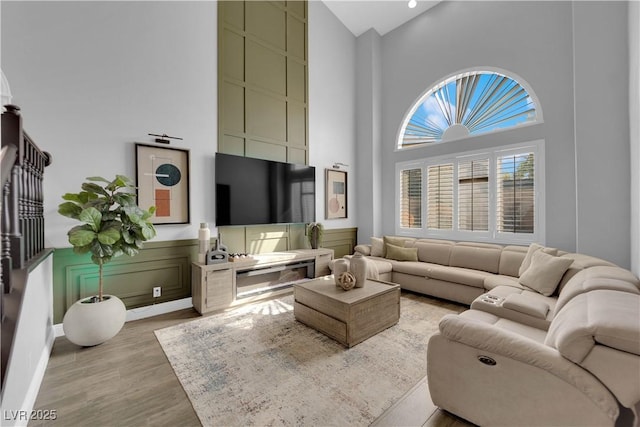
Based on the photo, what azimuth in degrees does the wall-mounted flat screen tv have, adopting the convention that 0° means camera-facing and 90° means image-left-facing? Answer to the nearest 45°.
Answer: approximately 315°

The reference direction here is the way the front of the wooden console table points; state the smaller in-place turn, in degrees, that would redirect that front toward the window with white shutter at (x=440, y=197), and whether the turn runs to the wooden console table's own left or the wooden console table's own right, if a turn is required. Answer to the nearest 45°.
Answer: approximately 45° to the wooden console table's own left

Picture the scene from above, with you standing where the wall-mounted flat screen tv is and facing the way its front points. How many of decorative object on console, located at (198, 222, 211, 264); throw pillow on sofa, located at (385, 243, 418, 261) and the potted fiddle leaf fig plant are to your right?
2

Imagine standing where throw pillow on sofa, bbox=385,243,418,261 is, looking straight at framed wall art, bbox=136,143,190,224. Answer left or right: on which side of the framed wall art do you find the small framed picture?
right

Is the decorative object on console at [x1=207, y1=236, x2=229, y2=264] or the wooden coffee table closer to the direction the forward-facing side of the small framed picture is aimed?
the wooden coffee table
